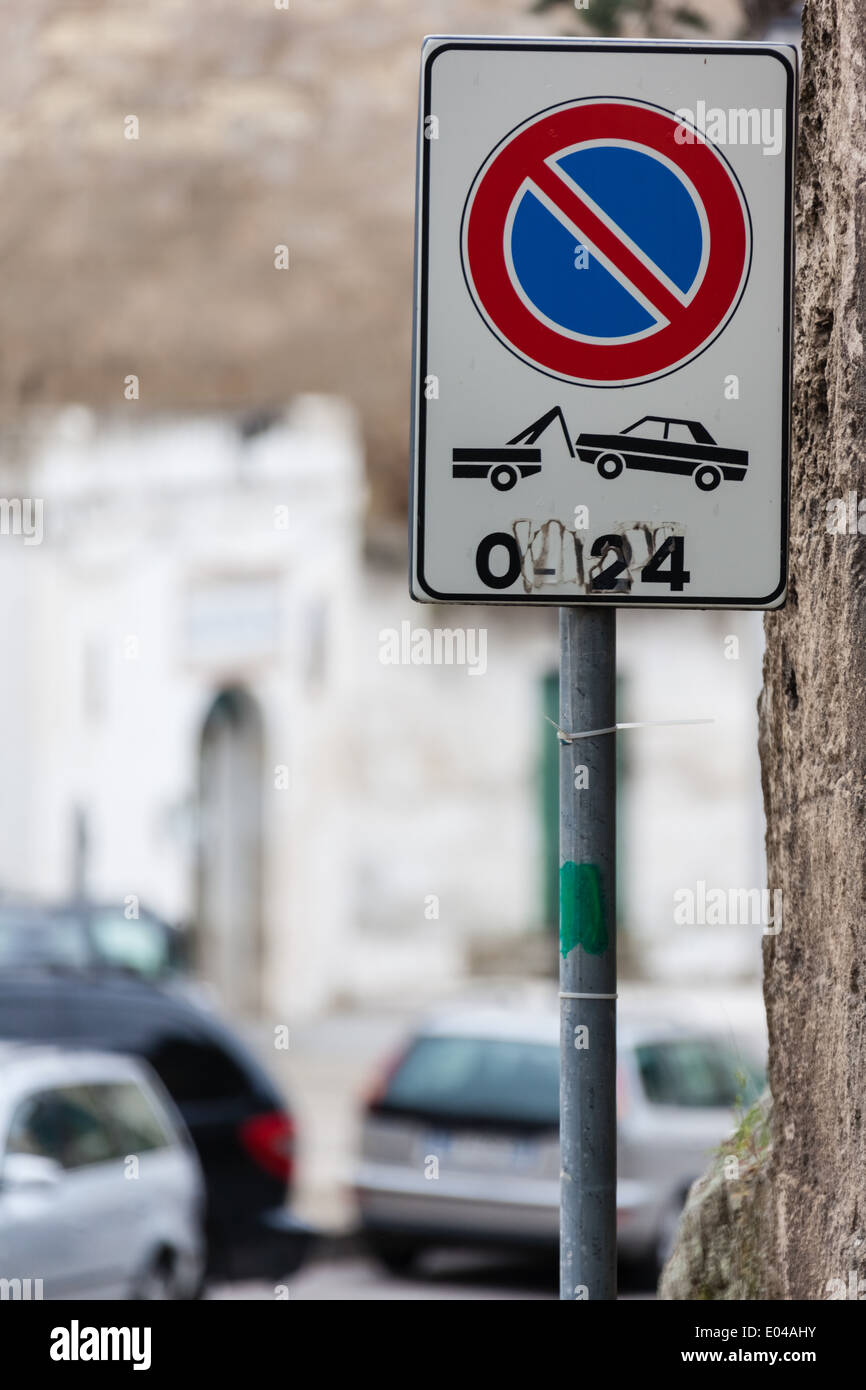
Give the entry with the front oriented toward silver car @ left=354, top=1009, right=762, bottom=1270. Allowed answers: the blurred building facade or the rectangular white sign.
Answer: the blurred building facade

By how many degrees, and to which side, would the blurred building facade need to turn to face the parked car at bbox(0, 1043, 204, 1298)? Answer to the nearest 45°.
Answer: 0° — it already faces it

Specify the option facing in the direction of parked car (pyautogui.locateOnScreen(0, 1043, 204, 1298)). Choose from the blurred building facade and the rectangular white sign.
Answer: the blurred building facade

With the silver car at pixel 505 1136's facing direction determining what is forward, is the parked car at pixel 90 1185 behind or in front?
behind

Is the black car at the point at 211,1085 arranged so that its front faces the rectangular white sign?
no

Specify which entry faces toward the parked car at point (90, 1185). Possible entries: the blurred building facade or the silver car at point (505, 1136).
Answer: the blurred building facade

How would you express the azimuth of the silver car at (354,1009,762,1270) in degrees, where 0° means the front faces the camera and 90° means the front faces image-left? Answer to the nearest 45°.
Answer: approximately 225°

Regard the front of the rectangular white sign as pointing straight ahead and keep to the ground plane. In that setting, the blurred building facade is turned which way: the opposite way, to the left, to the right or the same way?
the same way

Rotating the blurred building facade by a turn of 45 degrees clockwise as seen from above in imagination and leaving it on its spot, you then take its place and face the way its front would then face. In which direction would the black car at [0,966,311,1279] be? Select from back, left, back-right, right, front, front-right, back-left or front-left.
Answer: front-left

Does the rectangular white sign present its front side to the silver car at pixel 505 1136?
no

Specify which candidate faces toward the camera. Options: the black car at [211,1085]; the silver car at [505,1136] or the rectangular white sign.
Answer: the rectangular white sign

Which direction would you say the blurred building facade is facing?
toward the camera
